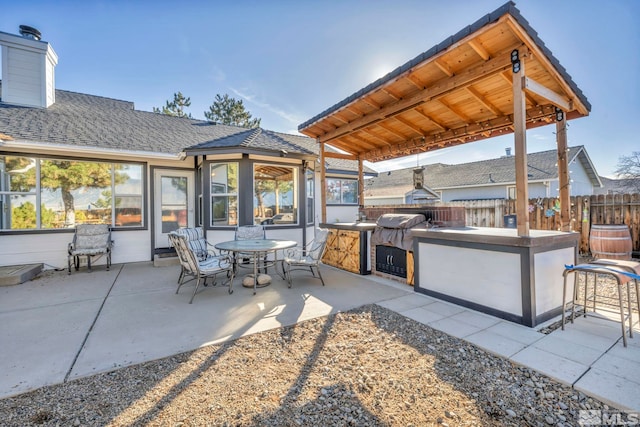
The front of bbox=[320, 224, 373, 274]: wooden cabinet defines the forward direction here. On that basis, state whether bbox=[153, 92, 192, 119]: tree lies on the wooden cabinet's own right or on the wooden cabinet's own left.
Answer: on the wooden cabinet's own right

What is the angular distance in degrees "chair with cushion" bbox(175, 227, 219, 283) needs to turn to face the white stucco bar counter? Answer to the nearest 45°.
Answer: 0° — it already faces it

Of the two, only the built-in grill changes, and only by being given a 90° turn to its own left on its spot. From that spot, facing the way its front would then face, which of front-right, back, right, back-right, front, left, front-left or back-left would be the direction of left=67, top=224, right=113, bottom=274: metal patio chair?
back-right

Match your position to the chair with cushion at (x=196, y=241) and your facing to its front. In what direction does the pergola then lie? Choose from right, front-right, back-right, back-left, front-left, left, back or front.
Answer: front

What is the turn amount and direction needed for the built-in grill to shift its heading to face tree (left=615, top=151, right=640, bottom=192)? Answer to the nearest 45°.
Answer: approximately 180°

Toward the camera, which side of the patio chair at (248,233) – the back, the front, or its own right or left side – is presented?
front

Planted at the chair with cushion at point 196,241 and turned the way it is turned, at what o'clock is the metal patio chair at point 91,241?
The metal patio chair is roughly at 6 o'clock from the chair with cushion.

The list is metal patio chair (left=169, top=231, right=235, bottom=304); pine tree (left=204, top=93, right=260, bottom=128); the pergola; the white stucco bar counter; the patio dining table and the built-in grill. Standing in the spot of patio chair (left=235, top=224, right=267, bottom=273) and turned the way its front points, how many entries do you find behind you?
1

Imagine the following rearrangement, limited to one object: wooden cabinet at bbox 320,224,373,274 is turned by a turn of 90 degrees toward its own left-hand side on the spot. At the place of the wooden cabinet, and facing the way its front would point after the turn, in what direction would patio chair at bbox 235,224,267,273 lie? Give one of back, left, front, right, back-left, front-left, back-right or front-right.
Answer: back-right

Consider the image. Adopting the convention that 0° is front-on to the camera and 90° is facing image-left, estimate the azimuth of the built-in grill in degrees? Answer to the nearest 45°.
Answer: approximately 45°

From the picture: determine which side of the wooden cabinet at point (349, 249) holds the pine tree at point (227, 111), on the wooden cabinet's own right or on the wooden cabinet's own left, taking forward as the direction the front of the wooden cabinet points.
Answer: on the wooden cabinet's own right

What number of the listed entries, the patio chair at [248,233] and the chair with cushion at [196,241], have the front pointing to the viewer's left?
0

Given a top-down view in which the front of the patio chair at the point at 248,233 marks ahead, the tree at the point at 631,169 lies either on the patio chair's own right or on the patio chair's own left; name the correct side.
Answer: on the patio chair's own left

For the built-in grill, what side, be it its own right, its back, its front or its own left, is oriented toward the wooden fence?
back

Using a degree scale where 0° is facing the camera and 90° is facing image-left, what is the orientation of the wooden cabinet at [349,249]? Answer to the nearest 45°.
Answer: approximately 45°

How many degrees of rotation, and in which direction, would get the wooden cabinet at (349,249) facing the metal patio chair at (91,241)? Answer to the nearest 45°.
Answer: approximately 45° to its right

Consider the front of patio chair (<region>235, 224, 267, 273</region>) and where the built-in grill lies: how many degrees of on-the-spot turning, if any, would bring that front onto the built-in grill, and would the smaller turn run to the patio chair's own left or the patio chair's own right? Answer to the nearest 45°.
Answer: approximately 45° to the patio chair's own left

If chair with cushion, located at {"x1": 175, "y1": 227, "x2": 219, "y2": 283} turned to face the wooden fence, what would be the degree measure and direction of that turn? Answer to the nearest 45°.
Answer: approximately 45° to its left
